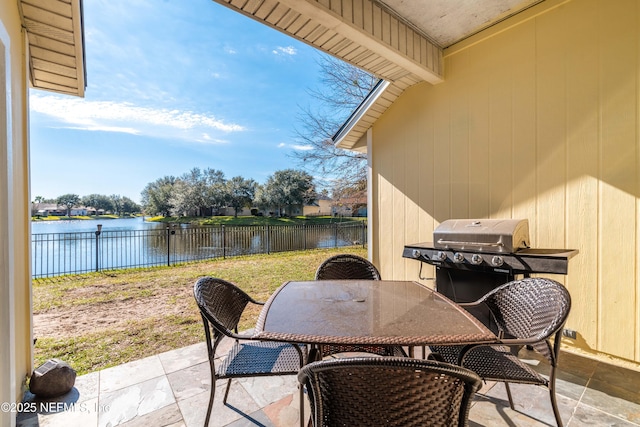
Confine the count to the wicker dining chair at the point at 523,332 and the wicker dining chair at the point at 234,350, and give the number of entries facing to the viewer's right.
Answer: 1

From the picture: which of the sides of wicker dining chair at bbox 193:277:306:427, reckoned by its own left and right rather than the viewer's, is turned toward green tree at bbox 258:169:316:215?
left

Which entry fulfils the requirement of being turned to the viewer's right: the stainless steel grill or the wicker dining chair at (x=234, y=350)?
the wicker dining chair

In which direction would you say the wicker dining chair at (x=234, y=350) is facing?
to the viewer's right

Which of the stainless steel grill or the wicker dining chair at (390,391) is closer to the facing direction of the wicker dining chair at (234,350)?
the stainless steel grill

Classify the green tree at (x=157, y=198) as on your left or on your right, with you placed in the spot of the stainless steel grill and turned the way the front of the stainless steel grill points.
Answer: on your right

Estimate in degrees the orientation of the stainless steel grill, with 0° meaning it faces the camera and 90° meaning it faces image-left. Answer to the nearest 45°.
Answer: approximately 45°

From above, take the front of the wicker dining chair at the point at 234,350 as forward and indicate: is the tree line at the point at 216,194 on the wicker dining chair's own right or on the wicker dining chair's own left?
on the wicker dining chair's own left

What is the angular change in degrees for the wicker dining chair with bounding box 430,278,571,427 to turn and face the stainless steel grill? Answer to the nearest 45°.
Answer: approximately 90° to its right

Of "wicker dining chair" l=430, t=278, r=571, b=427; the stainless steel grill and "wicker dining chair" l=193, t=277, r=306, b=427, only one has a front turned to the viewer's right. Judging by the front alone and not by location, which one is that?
"wicker dining chair" l=193, t=277, r=306, b=427

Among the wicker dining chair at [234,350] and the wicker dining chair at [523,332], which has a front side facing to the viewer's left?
the wicker dining chair at [523,332]

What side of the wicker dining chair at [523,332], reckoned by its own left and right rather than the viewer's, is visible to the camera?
left
